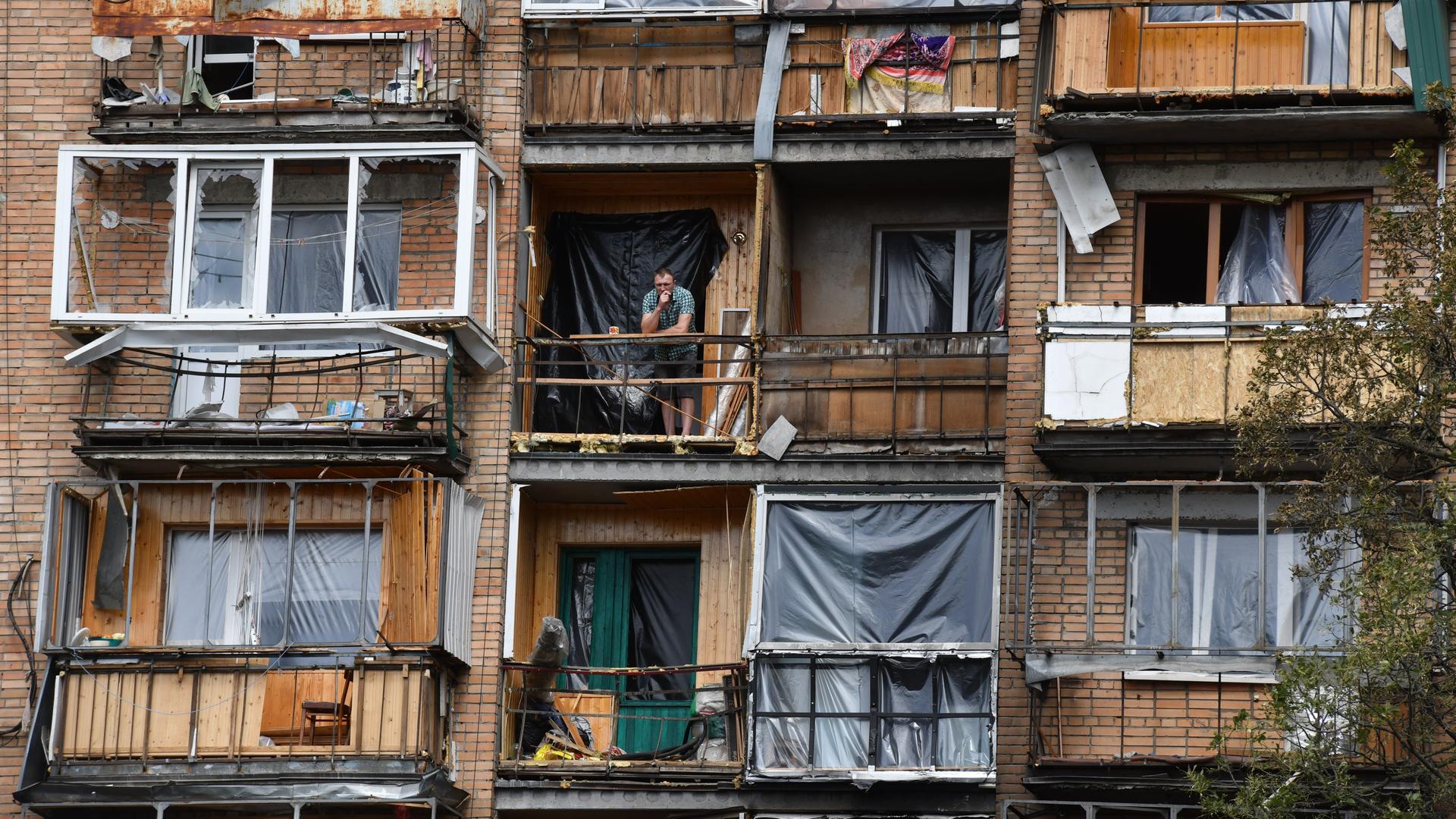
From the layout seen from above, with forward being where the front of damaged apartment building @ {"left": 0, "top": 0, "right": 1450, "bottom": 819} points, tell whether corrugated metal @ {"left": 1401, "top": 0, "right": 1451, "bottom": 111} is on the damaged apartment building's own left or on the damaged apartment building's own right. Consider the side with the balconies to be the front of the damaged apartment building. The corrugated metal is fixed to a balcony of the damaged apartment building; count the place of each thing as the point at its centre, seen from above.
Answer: on the damaged apartment building's own left

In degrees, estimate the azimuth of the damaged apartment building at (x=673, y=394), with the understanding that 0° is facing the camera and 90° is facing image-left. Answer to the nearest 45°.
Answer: approximately 0°

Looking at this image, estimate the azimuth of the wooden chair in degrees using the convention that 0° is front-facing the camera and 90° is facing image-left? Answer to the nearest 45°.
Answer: approximately 90°

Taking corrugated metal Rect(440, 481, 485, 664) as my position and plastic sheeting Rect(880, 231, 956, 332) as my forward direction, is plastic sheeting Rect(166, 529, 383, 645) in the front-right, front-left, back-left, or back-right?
back-left

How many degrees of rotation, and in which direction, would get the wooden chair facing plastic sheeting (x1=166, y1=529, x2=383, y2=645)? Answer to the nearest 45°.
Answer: approximately 45° to its right

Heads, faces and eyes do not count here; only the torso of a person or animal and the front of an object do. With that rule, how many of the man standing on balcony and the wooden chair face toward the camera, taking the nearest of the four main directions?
1

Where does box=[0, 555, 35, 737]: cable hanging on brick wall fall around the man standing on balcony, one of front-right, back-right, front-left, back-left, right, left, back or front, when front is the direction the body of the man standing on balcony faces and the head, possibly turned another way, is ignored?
right

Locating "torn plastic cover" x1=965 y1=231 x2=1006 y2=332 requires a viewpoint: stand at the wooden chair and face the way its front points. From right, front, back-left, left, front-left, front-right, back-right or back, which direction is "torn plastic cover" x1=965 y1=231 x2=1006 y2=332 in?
back

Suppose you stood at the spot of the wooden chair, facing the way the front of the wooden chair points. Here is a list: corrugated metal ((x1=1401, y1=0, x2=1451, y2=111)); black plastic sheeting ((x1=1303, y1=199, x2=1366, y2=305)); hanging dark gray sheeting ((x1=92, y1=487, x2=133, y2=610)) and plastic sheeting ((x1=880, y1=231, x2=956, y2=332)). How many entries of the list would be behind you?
3
